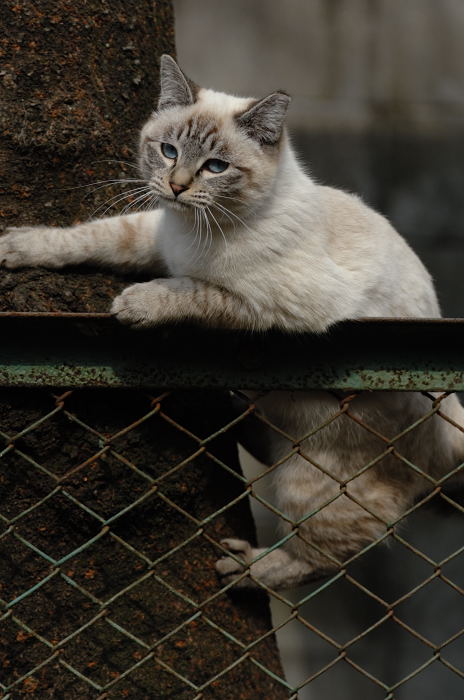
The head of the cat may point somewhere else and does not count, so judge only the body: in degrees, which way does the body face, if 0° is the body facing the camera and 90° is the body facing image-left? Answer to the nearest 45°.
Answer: approximately 45°
